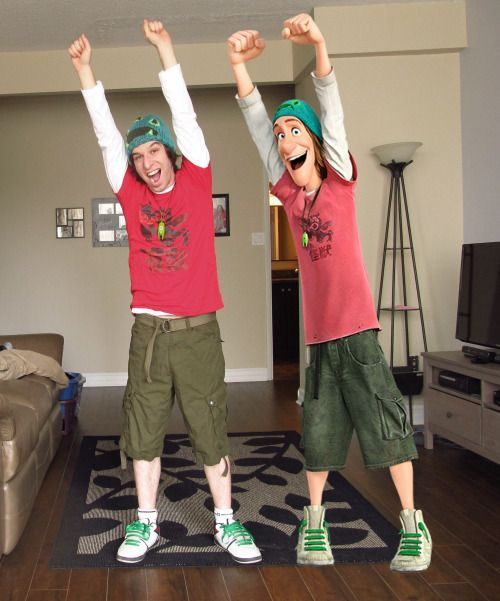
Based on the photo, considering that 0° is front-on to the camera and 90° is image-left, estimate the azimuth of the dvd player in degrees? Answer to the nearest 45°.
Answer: approximately 45°

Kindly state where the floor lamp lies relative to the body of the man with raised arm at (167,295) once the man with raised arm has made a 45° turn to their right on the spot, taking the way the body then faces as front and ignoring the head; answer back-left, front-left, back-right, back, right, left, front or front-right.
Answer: back

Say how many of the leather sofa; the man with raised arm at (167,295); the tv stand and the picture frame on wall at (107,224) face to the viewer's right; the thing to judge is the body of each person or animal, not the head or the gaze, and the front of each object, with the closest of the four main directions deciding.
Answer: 1

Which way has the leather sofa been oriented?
to the viewer's right

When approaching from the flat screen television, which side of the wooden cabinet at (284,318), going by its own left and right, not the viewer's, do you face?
front

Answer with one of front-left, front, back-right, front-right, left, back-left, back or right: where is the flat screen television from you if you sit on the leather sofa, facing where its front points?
front

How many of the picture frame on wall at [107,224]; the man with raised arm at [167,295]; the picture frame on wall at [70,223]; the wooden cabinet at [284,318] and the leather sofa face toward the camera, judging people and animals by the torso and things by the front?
4

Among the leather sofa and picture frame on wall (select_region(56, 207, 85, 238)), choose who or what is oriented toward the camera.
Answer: the picture frame on wall

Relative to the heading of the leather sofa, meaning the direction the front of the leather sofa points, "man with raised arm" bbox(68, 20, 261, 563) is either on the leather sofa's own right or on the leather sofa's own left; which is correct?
on the leather sofa's own right

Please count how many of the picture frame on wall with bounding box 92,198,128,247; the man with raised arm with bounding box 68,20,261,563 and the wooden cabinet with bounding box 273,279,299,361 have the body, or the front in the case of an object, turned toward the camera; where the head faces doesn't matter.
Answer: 3

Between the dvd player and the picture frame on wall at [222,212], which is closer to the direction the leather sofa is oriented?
the dvd player

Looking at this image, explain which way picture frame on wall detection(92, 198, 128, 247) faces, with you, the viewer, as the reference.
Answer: facing the viewer

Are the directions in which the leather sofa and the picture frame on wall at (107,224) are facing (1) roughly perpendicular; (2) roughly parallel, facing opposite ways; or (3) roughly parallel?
roughly perpendicular

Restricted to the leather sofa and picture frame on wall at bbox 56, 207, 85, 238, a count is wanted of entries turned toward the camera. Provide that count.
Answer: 1

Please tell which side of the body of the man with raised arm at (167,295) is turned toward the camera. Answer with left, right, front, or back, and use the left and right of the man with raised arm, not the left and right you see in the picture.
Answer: front

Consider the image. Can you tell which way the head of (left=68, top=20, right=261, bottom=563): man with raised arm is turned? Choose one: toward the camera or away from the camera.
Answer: toward the camera
